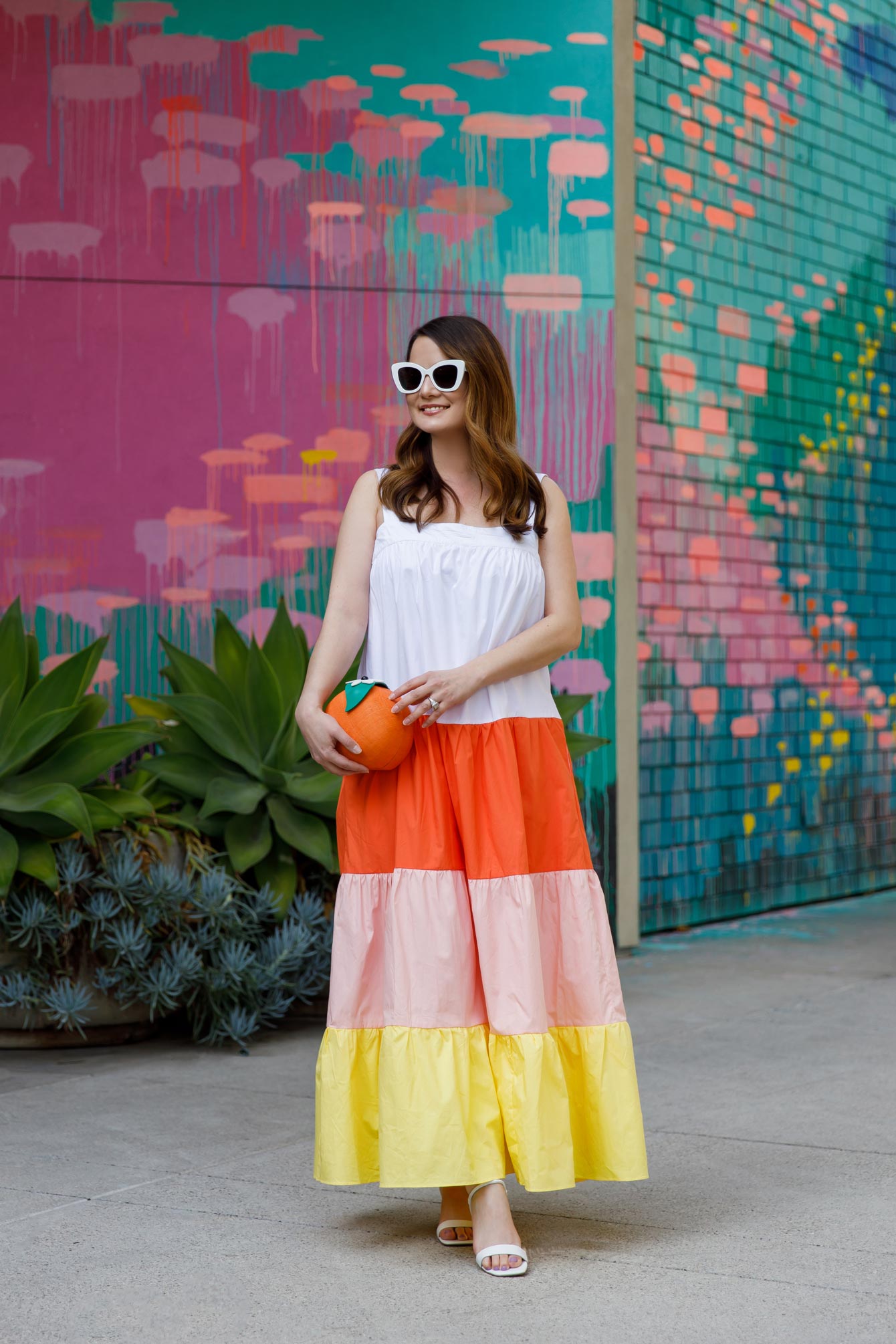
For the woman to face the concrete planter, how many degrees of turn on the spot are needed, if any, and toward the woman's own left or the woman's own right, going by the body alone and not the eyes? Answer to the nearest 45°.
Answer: approximately 135° to the woman's own right

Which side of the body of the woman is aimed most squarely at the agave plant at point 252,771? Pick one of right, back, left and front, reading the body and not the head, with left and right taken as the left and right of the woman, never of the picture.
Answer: back

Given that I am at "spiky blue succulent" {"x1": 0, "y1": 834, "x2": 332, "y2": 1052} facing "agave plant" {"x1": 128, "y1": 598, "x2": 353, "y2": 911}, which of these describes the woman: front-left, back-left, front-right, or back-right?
back-right

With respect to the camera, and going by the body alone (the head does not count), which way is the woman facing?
toward the camera

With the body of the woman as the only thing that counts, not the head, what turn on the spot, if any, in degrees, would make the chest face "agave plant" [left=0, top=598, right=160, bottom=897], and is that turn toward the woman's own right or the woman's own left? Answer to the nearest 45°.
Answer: approximately 135° to the woman's own right

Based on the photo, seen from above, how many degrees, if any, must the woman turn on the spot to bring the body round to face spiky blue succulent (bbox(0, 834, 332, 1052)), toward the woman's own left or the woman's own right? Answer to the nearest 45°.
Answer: approximately 135° to the woman's own right
